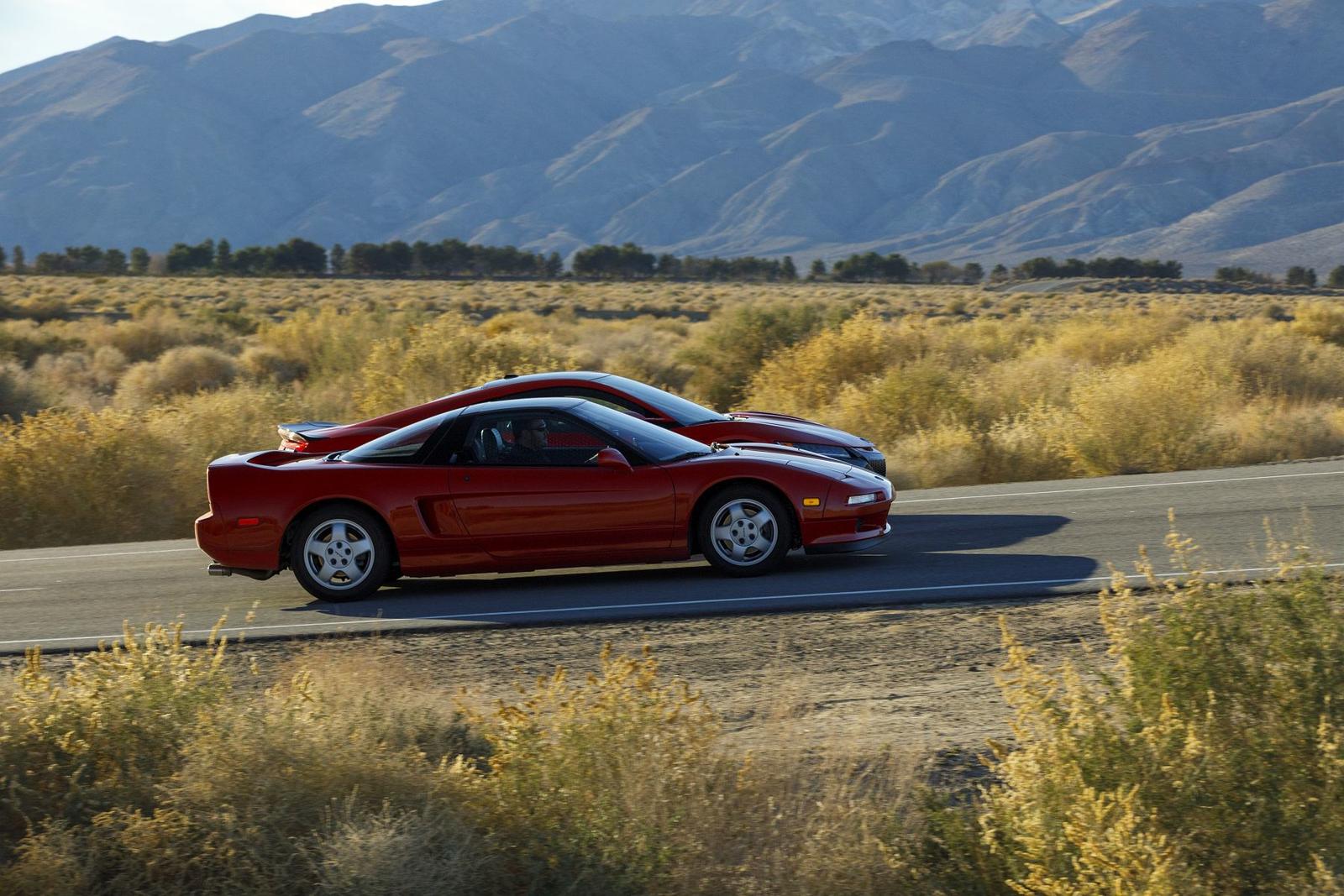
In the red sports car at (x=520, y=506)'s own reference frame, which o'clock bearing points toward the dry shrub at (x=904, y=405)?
The dry shrub is roughly at 10 o'clock from the red sports car.

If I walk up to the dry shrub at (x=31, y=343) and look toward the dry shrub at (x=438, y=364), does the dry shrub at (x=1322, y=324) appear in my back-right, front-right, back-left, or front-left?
front-left

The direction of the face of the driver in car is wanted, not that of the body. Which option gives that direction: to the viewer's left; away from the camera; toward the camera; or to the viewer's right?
to the viewer's right

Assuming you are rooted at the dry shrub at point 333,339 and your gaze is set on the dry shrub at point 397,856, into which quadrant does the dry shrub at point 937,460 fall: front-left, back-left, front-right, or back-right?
front-left

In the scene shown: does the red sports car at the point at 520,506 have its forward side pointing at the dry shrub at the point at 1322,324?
no

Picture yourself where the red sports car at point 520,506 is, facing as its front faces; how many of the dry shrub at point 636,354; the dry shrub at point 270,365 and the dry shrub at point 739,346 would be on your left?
3

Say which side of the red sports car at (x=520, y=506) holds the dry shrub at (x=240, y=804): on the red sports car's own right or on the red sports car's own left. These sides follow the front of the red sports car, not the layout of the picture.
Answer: on the red sports car's own right

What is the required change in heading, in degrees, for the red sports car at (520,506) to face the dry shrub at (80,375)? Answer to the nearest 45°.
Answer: approximately 90° to its left

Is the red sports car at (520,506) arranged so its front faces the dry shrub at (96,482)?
no

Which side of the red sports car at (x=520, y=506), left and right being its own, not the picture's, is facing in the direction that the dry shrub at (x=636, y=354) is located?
left

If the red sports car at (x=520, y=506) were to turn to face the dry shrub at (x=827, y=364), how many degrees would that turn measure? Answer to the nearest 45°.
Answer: approximately 90° to its left

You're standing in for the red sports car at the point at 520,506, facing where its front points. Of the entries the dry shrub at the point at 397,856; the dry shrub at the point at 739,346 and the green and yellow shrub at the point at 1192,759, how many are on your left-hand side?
1

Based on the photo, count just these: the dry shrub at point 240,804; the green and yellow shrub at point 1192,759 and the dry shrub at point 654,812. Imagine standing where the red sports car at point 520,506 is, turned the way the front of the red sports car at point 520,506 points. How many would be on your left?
0

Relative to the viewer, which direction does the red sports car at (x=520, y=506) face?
to the viewer's right

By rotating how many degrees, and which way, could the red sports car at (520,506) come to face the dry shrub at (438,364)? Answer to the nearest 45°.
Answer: approximately 90° to its left

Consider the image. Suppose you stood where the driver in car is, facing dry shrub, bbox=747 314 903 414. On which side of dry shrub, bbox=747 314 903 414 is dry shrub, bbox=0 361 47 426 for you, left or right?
left

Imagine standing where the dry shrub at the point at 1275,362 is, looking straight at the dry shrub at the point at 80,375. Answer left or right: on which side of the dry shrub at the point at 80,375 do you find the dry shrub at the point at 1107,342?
right

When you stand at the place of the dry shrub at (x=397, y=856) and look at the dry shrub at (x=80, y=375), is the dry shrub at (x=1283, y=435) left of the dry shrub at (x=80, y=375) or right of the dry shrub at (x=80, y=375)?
right

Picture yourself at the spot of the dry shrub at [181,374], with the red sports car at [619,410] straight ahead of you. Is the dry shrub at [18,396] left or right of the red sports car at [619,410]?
right

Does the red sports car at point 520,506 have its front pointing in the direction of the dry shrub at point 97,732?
no

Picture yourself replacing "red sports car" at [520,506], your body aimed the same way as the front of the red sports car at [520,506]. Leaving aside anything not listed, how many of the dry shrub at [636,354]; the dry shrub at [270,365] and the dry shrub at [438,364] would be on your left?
3

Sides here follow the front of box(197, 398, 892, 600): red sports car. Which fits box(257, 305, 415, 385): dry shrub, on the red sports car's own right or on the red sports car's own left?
on the red sports car's own left

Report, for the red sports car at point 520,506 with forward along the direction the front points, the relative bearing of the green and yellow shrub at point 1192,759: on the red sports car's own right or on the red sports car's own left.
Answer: on the red sports car's own right
